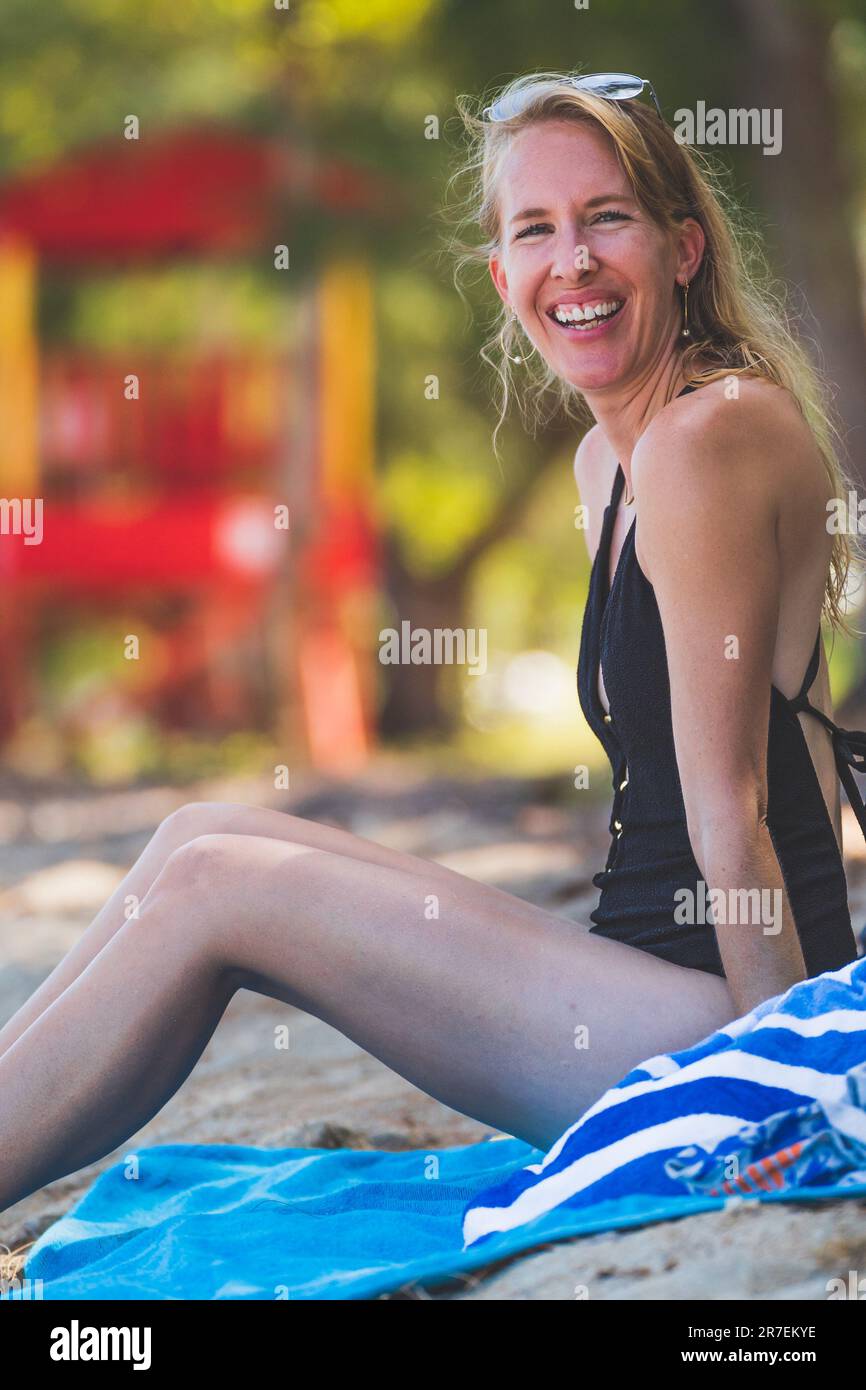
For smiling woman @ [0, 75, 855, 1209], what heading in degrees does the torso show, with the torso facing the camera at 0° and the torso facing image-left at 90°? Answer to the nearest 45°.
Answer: approximately 90°

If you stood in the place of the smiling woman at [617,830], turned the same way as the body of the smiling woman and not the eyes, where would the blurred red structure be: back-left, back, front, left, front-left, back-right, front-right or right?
right
